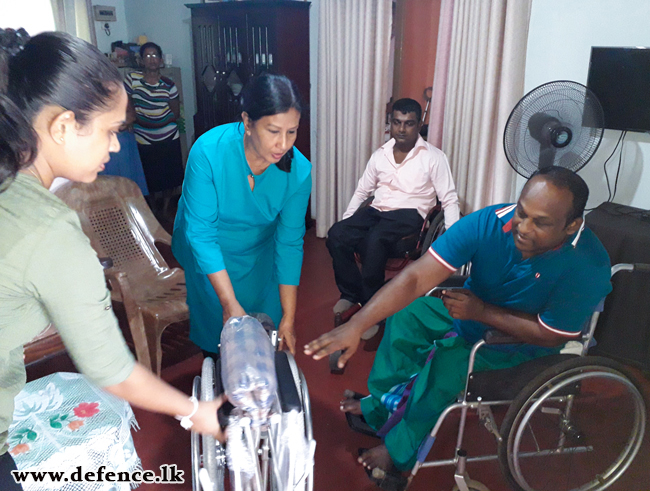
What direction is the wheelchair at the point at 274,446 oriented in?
toward the camera

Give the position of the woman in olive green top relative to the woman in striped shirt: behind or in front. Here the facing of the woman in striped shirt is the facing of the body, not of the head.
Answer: in front

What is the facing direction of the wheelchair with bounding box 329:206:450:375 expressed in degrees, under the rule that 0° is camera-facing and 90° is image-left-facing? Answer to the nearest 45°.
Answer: approximately 45°

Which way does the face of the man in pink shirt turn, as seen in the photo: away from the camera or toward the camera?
toward the camera

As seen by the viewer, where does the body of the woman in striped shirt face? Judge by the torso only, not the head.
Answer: toward the camera

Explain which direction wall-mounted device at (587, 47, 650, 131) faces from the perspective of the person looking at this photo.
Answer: facing the viewer

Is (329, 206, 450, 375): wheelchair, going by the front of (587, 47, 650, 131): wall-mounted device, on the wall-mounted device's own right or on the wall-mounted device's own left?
on the wall-mounted device's own right

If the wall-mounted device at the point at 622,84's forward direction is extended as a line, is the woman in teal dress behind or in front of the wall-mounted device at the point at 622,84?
in front

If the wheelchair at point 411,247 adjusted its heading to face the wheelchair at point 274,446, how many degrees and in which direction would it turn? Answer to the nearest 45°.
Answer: approximately 45° to its left

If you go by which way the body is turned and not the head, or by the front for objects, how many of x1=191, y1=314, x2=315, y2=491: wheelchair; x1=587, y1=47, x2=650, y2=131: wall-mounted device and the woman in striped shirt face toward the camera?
3

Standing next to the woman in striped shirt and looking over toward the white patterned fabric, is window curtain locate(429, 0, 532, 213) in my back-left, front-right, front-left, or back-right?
front-left

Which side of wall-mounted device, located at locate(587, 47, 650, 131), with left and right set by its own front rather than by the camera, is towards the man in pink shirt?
right

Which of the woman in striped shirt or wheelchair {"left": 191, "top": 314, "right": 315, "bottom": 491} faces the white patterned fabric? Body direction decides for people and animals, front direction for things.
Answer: the woman in striped shirt
